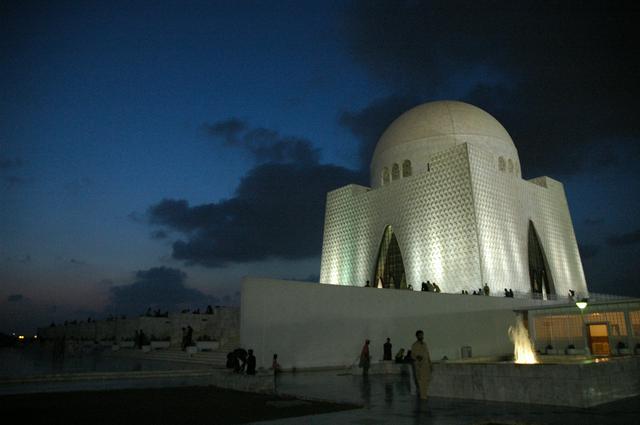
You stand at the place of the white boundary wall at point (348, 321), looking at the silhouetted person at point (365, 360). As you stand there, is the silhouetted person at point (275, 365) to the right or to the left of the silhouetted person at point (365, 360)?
right

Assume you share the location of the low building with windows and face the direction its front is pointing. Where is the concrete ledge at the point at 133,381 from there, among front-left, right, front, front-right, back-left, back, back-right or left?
front-right

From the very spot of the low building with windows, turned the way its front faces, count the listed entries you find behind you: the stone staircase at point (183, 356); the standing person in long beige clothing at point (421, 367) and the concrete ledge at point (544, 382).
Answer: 0

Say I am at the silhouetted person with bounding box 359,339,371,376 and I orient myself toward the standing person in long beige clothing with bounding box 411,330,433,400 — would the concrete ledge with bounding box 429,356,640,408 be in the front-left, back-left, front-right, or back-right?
front-left

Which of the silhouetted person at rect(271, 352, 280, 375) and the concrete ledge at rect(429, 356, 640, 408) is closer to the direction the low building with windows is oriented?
the concrete ledge

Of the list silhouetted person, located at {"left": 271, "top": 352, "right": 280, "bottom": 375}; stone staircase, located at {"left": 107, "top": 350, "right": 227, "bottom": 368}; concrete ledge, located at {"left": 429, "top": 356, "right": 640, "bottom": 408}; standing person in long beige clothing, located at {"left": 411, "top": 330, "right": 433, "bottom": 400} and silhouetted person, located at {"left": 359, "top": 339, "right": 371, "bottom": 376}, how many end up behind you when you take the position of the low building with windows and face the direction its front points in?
0

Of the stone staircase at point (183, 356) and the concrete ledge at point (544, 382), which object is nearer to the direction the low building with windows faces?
the concrete ledge

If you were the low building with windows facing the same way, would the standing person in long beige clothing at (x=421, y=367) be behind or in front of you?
in front

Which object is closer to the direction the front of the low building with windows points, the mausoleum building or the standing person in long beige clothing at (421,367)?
the standing person in long beige clothing

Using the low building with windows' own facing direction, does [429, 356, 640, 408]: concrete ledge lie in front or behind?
in front

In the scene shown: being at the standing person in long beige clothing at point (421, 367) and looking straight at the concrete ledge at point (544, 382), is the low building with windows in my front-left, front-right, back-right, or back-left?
front-left

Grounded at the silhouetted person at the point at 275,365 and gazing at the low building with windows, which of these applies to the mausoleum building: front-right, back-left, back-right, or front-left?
front-left

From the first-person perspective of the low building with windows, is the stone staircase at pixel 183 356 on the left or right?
on its right

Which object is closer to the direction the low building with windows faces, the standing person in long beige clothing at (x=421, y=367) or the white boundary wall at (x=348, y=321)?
the standing person in long beige clothing

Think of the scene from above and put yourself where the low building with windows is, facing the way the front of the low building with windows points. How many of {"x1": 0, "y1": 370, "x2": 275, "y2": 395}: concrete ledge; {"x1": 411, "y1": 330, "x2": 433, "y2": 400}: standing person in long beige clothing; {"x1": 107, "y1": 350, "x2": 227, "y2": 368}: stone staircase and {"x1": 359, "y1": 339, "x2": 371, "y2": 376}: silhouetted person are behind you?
0

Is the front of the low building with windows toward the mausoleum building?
no

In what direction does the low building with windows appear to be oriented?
toward the camera
